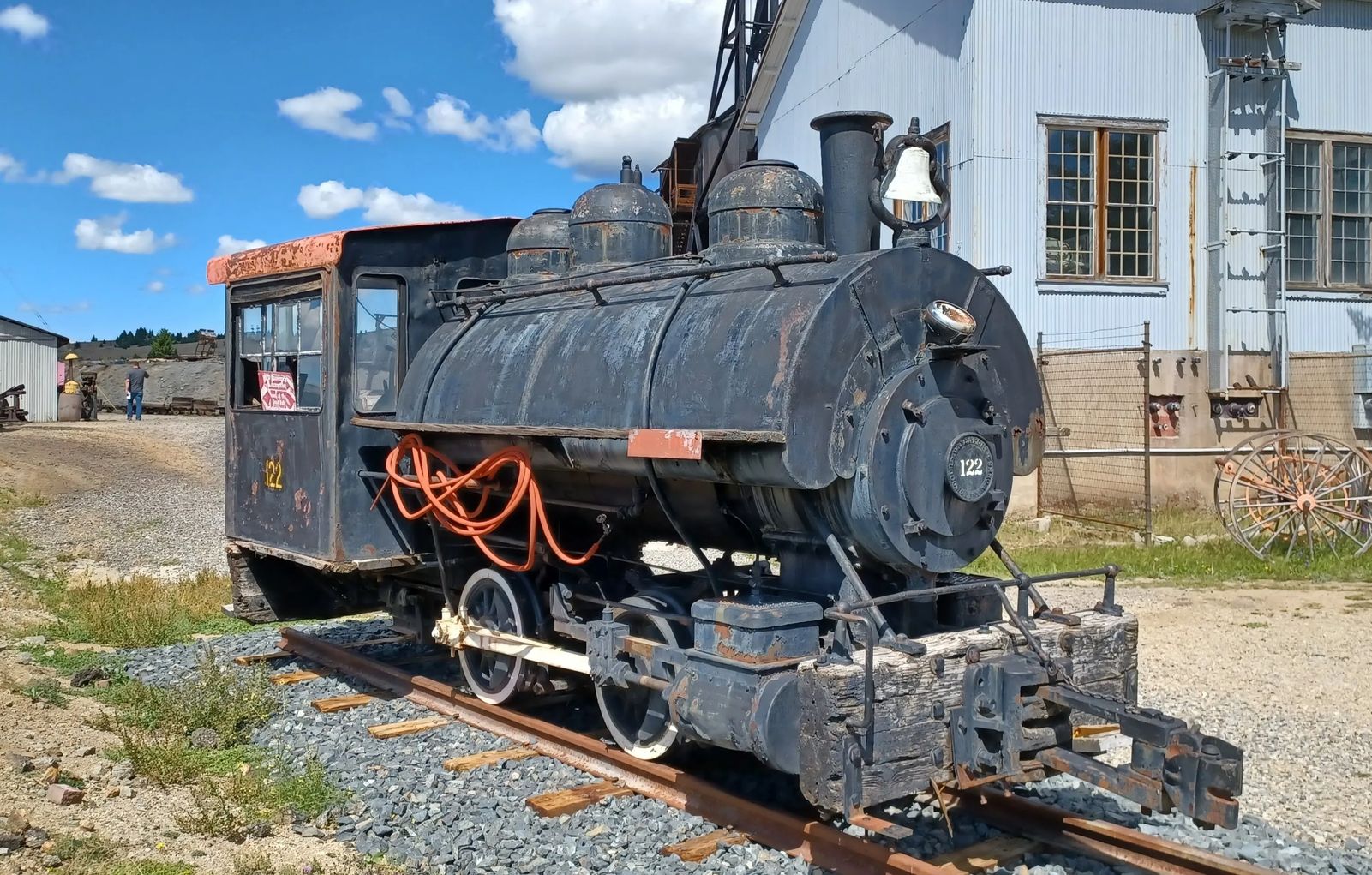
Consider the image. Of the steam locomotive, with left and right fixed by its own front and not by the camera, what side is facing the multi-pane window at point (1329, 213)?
left

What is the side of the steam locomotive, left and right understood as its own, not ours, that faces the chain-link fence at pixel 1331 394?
left

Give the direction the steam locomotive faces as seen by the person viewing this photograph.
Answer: facing the viewer and to the right of the viewer

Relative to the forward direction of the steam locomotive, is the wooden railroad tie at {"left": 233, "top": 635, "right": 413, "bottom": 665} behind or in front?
behind

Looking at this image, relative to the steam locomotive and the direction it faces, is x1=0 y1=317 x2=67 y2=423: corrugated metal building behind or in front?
behind

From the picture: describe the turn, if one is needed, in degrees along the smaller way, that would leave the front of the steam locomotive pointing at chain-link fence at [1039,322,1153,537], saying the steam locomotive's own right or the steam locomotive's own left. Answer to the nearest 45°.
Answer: approximately 90° to the steam locomotive's own left

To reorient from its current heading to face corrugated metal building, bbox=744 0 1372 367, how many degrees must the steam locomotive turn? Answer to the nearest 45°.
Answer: approximately 90° to its left
